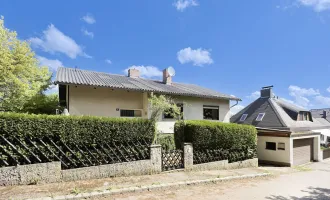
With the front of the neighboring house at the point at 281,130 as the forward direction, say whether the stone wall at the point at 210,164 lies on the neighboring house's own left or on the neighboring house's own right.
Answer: on the neighboring house's own right

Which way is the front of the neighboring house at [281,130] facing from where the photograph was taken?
facing the viewer and to the right of the viewer

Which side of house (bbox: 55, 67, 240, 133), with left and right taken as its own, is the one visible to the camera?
front

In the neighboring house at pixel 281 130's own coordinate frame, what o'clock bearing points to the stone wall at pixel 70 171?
The stone wall is roughly at 2 o'clock from the neighboring house.

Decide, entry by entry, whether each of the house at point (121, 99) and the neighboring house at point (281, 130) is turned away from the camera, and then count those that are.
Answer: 0

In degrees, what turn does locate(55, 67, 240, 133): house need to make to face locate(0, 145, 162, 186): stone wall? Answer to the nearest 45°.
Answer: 0° — it already faces it

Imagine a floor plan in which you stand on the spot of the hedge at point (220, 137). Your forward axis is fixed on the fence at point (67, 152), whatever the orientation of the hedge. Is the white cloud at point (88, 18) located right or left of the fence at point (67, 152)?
right

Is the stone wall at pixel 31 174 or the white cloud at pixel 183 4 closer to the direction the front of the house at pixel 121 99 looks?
the stone wall

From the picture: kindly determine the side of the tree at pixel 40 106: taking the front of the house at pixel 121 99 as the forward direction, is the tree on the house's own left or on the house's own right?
on the house's own right

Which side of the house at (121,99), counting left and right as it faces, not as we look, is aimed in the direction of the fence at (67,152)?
front
